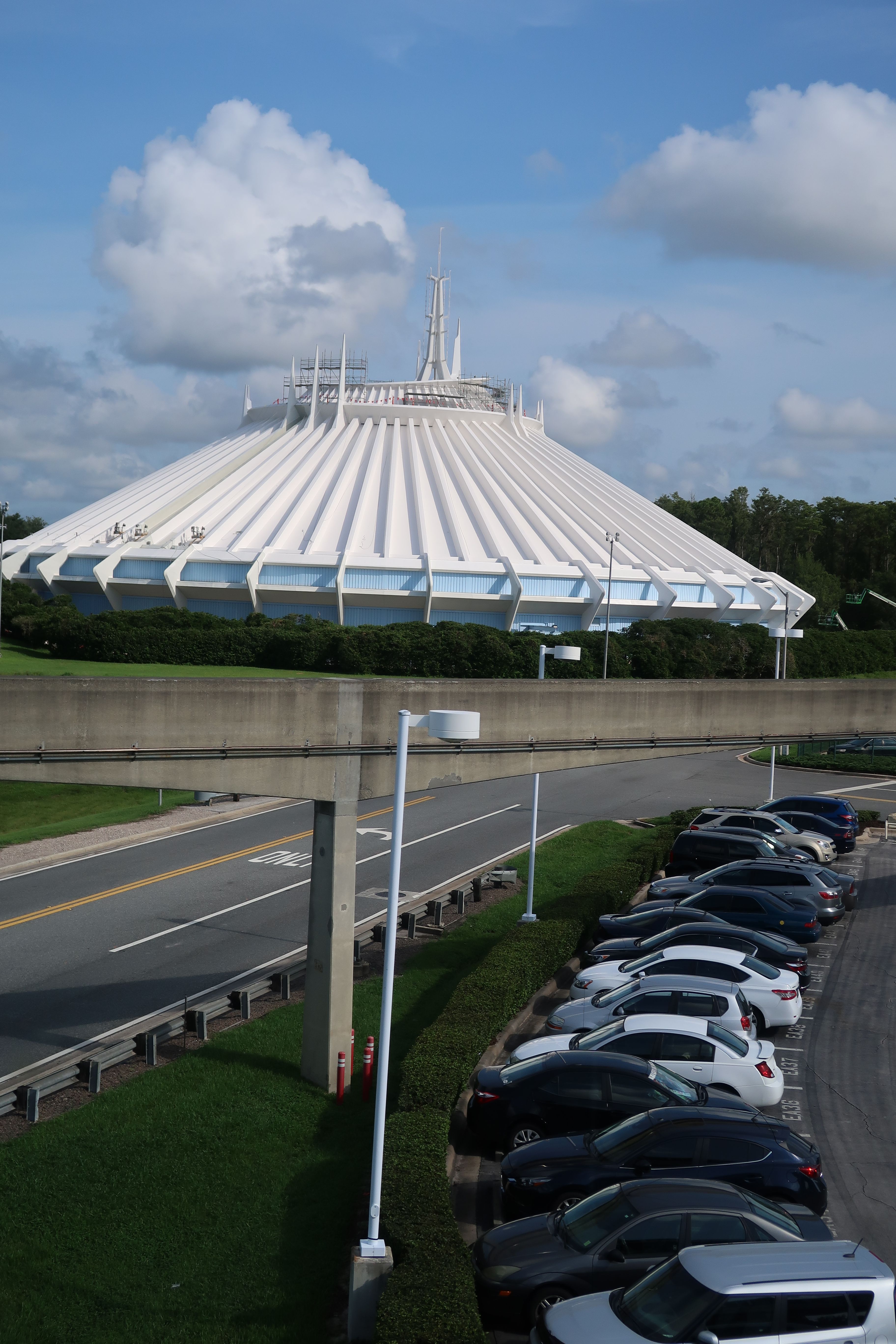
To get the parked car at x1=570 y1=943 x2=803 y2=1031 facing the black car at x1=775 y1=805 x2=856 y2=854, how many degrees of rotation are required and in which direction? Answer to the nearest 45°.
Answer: approximately 90° to its right

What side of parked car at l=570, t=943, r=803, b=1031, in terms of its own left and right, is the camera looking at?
left

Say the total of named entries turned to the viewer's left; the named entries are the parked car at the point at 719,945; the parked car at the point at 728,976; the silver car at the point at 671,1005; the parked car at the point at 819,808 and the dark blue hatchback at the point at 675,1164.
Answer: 5

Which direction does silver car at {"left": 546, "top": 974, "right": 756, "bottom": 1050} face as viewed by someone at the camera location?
facing to the left of the viewer

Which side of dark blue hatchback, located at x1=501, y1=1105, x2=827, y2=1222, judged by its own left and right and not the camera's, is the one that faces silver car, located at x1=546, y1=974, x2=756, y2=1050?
right

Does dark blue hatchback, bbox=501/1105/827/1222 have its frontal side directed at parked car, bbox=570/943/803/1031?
no

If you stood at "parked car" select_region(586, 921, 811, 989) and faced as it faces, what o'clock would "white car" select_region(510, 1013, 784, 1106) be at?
The white car is roughly at 9 o'clock from the parked car.

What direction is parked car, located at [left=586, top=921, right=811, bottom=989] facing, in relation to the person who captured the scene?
facing to the left of the viewer

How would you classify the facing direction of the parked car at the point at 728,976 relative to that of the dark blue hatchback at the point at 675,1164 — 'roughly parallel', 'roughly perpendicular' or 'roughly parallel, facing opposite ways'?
roughly parallel

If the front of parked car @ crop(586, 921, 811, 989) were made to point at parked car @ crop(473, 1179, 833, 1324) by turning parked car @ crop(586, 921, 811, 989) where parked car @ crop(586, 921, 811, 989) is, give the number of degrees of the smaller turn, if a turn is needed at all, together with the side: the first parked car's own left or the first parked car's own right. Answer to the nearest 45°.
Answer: approximately 90° to the first parked car's own left

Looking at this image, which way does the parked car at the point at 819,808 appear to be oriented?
to the viewer's left

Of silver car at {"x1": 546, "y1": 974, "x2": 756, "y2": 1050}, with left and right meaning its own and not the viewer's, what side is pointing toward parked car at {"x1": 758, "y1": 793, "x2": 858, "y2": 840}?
right

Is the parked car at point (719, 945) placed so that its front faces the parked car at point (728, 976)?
no

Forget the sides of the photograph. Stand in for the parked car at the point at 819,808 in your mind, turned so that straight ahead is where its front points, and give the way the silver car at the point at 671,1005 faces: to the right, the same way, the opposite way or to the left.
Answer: the same way
